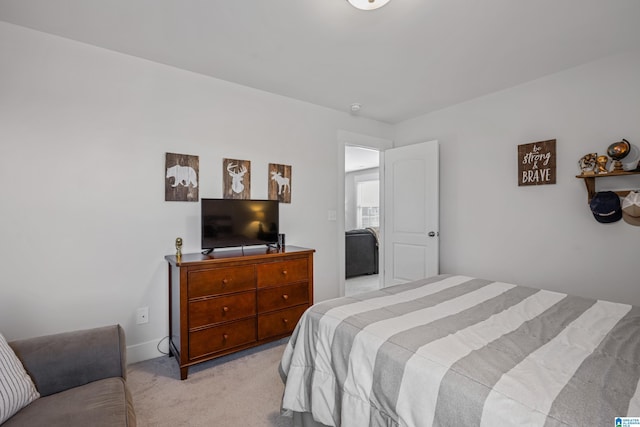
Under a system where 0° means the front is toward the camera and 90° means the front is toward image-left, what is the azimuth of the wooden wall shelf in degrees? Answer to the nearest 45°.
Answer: approximately 45°

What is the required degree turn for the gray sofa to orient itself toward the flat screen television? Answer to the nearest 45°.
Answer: approximately 45° to its left

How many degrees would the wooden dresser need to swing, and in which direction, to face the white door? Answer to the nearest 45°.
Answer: approximately 45° to its left

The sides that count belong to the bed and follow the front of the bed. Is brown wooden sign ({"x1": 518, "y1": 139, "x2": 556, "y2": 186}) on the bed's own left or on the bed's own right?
on the bed's own right
